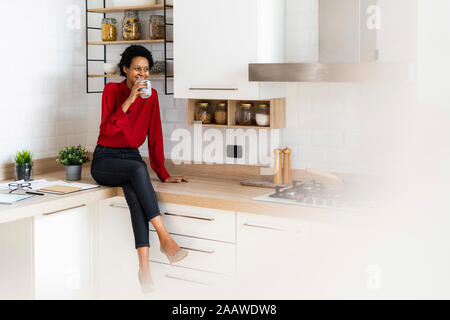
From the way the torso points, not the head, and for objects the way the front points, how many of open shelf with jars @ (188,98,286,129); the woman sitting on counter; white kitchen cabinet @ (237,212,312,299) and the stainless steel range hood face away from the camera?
0

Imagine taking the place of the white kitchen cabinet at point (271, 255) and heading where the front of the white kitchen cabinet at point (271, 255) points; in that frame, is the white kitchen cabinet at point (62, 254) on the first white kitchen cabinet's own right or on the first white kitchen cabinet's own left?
on the first white kitchen cabinet's own right

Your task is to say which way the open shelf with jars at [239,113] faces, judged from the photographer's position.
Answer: facing the viewer and to the left of the viewer

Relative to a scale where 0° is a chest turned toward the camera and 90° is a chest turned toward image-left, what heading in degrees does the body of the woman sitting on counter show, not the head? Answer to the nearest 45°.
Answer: approximately 315°

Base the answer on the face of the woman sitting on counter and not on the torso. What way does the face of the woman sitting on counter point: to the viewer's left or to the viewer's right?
to the viewer's right

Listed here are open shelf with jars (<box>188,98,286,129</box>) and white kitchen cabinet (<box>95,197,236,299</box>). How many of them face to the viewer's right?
0

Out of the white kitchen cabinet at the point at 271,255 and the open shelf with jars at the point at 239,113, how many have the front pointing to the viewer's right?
0

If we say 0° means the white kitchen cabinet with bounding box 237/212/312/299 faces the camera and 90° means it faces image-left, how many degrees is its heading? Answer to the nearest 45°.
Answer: approximately 45°

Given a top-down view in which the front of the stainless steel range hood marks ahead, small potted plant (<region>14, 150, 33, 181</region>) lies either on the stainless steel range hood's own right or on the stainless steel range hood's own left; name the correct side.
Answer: on the stainless steel range hood's own right
